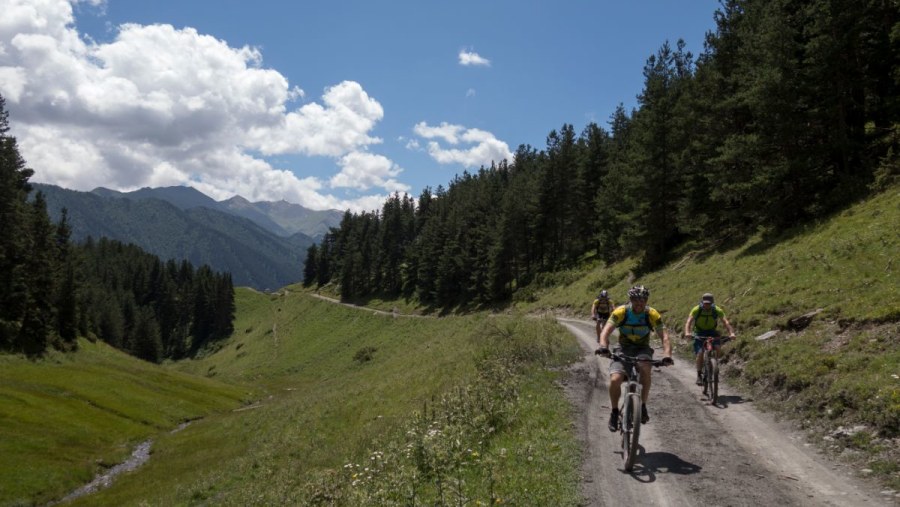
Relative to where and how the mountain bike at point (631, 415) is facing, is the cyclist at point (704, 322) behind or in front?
behind

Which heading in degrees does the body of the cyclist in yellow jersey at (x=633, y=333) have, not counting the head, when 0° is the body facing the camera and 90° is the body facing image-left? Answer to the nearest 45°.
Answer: approximately 0°

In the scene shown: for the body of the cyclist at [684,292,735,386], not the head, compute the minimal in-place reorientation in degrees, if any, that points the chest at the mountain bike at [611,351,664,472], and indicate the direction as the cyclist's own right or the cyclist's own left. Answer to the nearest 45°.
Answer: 0° — they already face it

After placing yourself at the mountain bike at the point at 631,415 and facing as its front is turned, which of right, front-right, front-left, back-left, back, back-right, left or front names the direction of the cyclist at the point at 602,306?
back

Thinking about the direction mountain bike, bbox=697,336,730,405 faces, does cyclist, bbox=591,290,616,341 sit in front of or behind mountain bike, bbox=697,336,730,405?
behind

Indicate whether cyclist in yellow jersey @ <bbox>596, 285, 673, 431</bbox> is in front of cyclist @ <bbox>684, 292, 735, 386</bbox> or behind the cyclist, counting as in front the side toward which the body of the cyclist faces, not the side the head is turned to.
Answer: in front

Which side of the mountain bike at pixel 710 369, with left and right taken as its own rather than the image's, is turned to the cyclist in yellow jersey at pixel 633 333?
front
